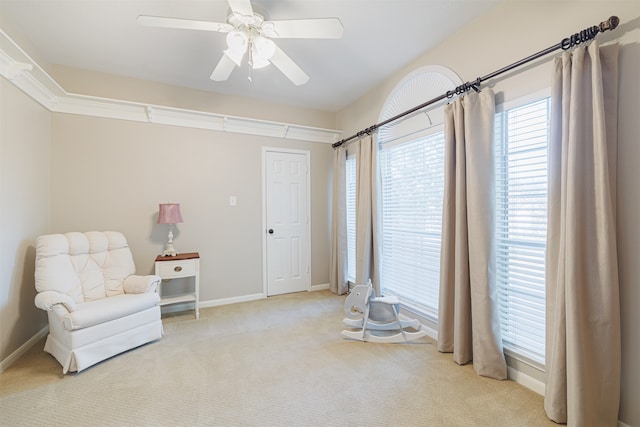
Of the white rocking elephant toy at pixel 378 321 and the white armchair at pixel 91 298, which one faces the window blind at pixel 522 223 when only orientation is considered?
the white armchair

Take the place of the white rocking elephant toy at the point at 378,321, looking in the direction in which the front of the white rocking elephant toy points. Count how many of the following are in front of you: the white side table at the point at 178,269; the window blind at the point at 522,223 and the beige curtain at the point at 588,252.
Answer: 1

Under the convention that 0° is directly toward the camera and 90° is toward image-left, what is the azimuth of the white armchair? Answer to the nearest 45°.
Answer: approximately 315°

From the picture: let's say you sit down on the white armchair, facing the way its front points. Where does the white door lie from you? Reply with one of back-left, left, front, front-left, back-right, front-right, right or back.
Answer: front-left

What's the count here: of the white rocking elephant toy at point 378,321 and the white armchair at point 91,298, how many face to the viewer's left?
1

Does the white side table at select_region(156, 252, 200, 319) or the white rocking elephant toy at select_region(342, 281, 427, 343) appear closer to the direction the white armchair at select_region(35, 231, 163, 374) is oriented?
the white rocking elephant toy

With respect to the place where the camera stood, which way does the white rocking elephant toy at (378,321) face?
facing to the left of the viewer

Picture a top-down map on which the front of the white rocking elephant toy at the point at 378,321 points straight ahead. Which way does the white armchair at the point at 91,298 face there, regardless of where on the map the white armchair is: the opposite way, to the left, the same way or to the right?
the opposite way

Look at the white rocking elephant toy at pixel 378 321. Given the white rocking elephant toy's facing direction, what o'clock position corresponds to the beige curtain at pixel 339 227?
The beige curtain is roughly at 2 o'clock from the white rocking elephant toy.

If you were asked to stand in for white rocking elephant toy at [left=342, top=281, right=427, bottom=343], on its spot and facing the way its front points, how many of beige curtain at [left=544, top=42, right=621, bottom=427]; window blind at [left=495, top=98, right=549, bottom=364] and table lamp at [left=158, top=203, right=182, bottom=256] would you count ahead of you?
1
